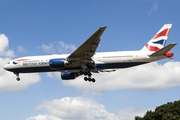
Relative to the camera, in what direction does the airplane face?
facing to the left of the viewer
